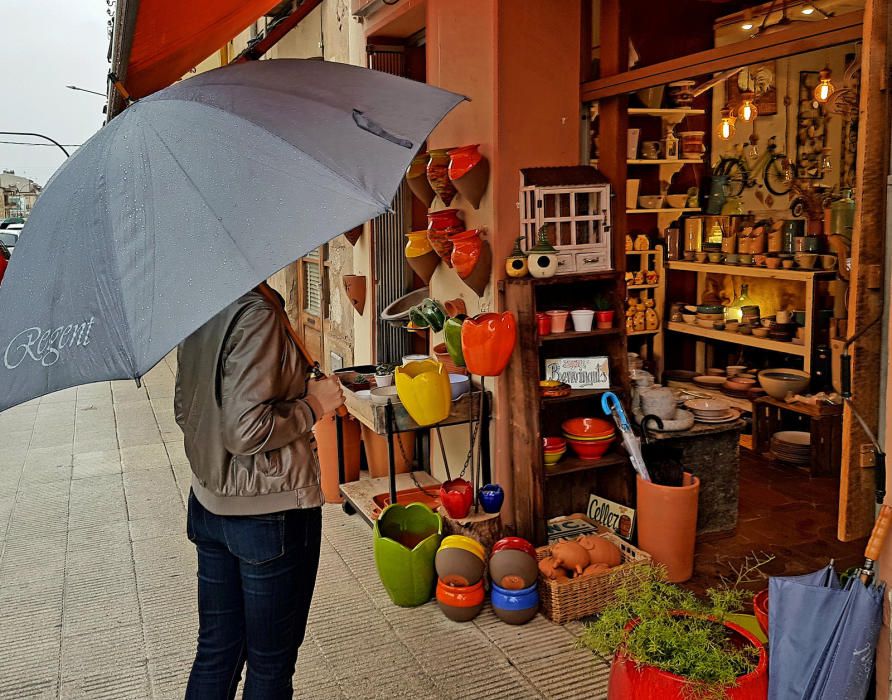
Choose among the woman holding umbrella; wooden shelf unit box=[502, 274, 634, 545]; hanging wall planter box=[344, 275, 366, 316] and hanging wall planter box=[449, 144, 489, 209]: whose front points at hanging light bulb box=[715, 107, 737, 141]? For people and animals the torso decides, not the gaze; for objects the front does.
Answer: the woman holding umbrella

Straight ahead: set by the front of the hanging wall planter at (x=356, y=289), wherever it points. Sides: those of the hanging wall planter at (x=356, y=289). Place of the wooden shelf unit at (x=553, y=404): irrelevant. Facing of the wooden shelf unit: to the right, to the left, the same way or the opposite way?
to the left

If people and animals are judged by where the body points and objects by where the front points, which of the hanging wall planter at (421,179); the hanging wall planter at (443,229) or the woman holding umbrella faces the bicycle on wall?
the woman holding umbrella

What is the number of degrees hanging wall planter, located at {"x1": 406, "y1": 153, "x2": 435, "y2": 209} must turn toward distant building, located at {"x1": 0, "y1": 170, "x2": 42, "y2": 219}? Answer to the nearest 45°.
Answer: approximately 90° to its right

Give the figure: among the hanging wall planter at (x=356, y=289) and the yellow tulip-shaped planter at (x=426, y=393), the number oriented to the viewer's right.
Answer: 0

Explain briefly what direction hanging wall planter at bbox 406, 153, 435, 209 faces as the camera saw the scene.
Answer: facing the viewer and to the left of the viewer
